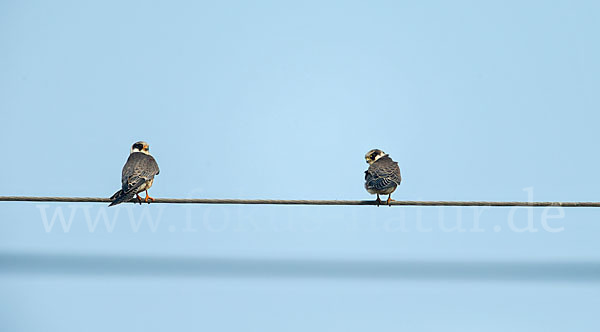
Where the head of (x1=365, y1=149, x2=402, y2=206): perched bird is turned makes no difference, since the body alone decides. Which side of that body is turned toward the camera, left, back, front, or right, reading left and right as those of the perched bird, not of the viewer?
back

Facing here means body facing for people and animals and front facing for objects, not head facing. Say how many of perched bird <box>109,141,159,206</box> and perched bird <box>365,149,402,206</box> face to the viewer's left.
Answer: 0

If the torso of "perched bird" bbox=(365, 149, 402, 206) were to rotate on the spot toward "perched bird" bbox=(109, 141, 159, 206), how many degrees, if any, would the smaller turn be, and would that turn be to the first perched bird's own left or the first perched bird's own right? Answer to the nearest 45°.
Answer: approximately 90° to the first perched bird's own left

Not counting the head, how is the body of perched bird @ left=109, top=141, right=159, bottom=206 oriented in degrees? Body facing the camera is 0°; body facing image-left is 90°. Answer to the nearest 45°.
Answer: approximately 225°

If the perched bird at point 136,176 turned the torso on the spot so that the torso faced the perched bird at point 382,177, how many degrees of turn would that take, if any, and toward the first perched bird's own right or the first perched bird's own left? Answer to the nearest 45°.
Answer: approximately 45° to the first perched bird's own right
